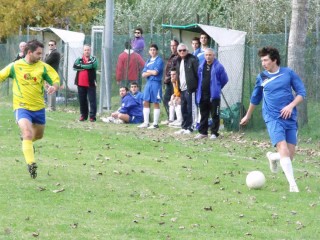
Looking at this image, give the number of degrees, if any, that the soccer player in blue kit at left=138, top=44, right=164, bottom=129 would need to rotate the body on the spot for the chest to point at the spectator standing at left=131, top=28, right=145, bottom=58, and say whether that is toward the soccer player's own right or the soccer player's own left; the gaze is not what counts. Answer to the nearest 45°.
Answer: approximately 135° to the soccer player's own right

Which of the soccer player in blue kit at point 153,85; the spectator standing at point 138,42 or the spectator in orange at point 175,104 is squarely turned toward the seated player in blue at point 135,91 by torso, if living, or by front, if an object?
the spectator standing at point 138,42

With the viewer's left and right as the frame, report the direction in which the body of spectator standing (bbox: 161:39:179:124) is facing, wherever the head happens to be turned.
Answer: facing the viewer and to the left of the viewer

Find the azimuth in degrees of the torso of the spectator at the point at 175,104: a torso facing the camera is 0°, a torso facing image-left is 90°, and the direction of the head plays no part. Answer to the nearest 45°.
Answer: approximately 45°

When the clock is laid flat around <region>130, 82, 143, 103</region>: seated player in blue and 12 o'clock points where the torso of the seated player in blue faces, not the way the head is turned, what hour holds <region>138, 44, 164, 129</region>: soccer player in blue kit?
The soccer player in blue kit is roughly at 10 o'clock from the seated player in blue.

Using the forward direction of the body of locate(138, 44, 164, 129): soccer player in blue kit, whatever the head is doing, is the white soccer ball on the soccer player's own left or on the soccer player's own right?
on the soccer player's own left

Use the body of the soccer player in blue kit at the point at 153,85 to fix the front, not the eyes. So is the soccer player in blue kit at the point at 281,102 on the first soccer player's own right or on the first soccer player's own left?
on the first soccer player's own left

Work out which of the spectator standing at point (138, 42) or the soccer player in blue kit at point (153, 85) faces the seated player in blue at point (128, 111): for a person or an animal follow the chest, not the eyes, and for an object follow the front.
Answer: the spectator standing

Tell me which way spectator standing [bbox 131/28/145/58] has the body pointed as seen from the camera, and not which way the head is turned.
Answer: toward the camera

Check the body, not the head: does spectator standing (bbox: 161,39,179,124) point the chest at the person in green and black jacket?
no

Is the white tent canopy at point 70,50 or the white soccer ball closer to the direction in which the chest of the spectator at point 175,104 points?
the white soccer ball

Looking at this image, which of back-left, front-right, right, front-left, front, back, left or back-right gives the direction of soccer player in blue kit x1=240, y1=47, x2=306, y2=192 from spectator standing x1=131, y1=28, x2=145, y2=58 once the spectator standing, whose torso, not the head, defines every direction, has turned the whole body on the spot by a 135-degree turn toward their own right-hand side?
back-left

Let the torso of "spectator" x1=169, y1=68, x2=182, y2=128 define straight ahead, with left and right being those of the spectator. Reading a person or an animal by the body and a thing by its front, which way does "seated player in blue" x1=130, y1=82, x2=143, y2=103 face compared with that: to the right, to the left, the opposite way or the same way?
the same way

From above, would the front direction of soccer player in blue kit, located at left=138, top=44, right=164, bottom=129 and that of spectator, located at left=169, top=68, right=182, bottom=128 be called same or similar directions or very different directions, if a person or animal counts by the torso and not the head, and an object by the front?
same or similar directions
